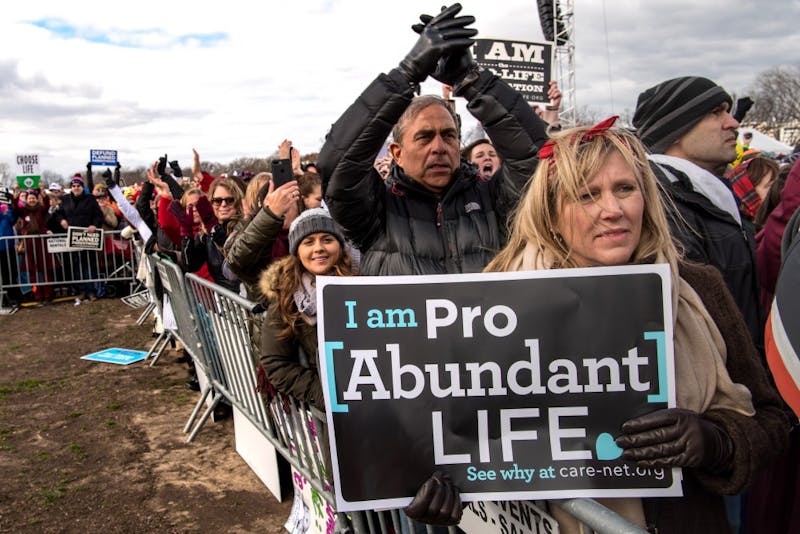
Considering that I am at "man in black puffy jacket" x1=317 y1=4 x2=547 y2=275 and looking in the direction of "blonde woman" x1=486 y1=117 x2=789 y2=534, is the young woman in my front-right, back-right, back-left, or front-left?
back-right

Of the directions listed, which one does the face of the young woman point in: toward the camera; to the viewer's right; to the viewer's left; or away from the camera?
toward the camera

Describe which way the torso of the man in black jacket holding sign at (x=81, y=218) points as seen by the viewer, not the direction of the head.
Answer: toward the camera

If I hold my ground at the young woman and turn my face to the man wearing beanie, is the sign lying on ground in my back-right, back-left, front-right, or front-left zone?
back-left

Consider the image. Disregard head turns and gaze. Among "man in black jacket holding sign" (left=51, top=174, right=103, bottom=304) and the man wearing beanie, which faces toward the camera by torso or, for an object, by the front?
the man in black jacket holding sign

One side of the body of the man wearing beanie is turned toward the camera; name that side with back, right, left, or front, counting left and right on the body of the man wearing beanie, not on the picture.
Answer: right

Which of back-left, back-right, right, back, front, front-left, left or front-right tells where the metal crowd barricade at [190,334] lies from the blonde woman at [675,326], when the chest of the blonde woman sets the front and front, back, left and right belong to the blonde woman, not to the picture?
back-right

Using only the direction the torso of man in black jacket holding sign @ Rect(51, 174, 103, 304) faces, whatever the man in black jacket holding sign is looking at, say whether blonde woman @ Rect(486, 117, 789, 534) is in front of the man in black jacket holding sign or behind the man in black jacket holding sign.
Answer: in front

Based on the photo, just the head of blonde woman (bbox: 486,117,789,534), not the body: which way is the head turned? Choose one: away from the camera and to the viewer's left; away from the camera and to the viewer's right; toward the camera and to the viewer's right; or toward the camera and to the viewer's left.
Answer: toward the camera and to the viewer's right

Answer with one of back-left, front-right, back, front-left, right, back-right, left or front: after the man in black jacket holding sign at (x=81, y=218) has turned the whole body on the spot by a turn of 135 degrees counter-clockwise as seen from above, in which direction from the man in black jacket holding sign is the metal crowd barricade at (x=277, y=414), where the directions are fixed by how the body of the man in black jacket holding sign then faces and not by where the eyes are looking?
back-right

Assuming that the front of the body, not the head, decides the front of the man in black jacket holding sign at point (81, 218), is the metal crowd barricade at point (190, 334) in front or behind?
in front

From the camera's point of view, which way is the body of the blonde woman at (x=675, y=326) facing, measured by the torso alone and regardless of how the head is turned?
toward the camera
